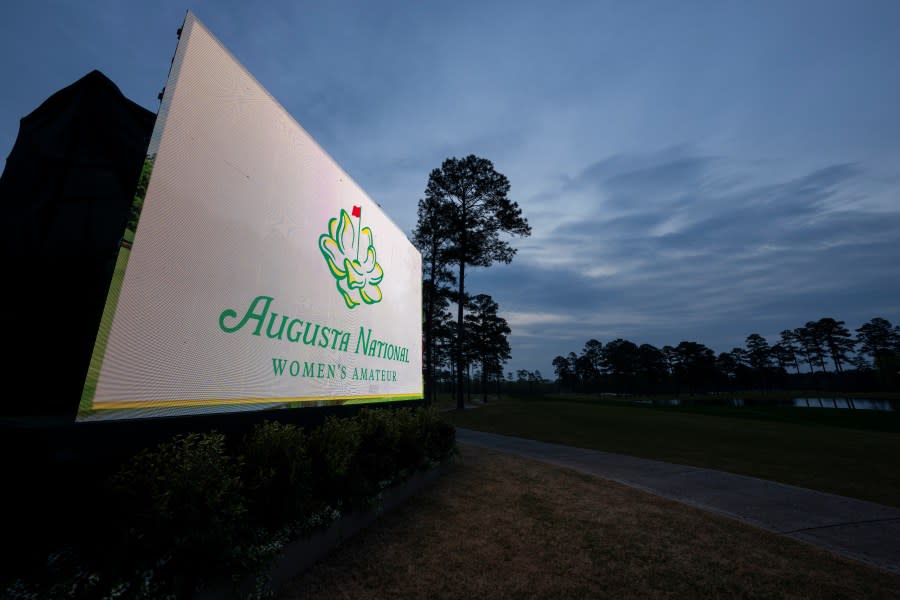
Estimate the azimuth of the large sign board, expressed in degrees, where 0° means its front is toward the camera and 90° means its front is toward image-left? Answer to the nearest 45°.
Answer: approximately 315°
